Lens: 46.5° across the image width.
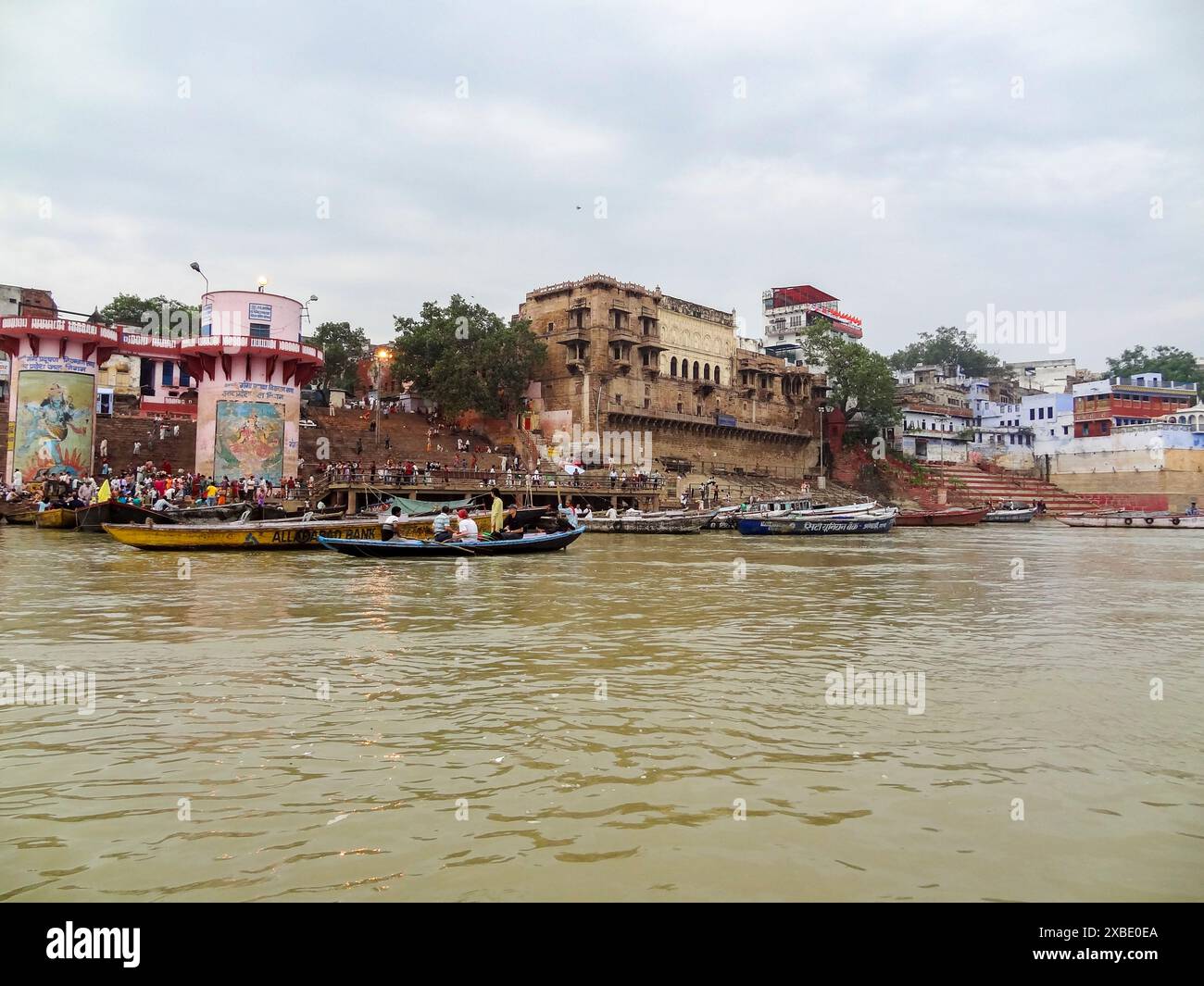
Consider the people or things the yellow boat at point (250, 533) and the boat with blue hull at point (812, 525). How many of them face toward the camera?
0

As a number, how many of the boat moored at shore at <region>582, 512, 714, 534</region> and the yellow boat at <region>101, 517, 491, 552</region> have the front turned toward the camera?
0

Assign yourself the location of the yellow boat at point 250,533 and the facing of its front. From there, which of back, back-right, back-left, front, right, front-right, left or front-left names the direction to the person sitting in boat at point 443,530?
back-left

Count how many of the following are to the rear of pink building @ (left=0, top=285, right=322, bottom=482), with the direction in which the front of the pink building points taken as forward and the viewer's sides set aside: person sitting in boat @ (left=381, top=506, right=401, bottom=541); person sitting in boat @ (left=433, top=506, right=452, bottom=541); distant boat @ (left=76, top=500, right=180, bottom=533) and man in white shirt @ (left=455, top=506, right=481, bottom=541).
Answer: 0

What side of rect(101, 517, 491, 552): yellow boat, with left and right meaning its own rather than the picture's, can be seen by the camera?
left

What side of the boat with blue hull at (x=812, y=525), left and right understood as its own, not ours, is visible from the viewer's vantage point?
right

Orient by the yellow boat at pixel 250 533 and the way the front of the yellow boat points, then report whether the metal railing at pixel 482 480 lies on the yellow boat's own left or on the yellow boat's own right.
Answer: on the yellow boat's own right

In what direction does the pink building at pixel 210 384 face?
toward the camera

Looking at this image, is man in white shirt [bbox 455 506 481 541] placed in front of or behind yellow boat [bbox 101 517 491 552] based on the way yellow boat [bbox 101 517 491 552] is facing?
behind

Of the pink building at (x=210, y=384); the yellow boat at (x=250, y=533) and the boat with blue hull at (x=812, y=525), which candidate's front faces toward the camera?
the pink building

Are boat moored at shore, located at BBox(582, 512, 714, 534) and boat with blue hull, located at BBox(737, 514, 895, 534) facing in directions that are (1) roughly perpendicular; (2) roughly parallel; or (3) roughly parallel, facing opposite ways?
roughly parallel
